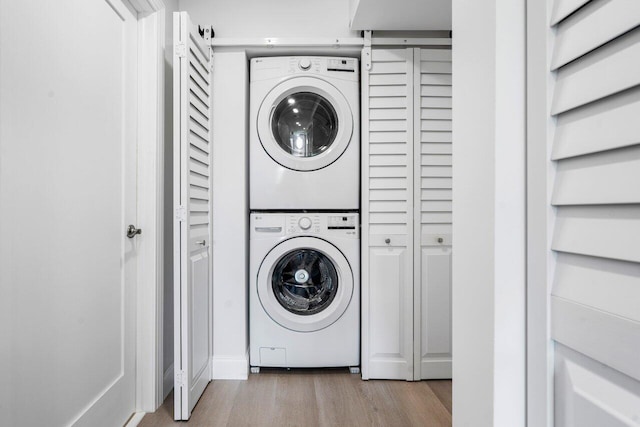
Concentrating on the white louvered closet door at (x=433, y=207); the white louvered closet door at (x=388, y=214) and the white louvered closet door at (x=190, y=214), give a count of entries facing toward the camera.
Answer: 2

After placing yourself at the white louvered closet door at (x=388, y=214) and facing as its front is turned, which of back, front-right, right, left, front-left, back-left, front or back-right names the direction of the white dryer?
right

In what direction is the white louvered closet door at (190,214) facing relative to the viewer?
to the viewer's right

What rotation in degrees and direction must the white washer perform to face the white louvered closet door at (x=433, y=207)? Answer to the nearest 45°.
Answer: approximately 90° to its left

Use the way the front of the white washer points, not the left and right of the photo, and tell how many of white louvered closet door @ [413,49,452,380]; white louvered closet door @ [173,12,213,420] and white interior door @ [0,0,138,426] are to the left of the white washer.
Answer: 1

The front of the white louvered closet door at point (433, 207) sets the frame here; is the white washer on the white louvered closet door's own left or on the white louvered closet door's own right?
on the white louvered closet door's own right

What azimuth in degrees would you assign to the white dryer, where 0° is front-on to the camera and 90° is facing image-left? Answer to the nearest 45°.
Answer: approximately 0°

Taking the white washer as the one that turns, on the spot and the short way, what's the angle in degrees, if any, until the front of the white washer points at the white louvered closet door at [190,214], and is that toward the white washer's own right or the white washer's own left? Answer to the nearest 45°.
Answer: approximately 45° to the white washer's own right

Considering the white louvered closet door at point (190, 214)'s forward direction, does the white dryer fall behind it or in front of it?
in front

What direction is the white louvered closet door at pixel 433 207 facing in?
toward the camera

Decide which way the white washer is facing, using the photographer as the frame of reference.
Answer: facing the viewer

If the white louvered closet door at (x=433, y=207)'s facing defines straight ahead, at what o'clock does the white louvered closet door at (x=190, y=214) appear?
the white louvered closet door at (x=190, y=214) is roughly at 2 o'clock from the white louvered closet door at (x=433, y=207).

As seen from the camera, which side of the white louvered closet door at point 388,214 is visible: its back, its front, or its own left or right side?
front

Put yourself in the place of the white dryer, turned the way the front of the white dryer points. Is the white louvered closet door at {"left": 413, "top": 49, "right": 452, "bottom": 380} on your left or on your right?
on your left
